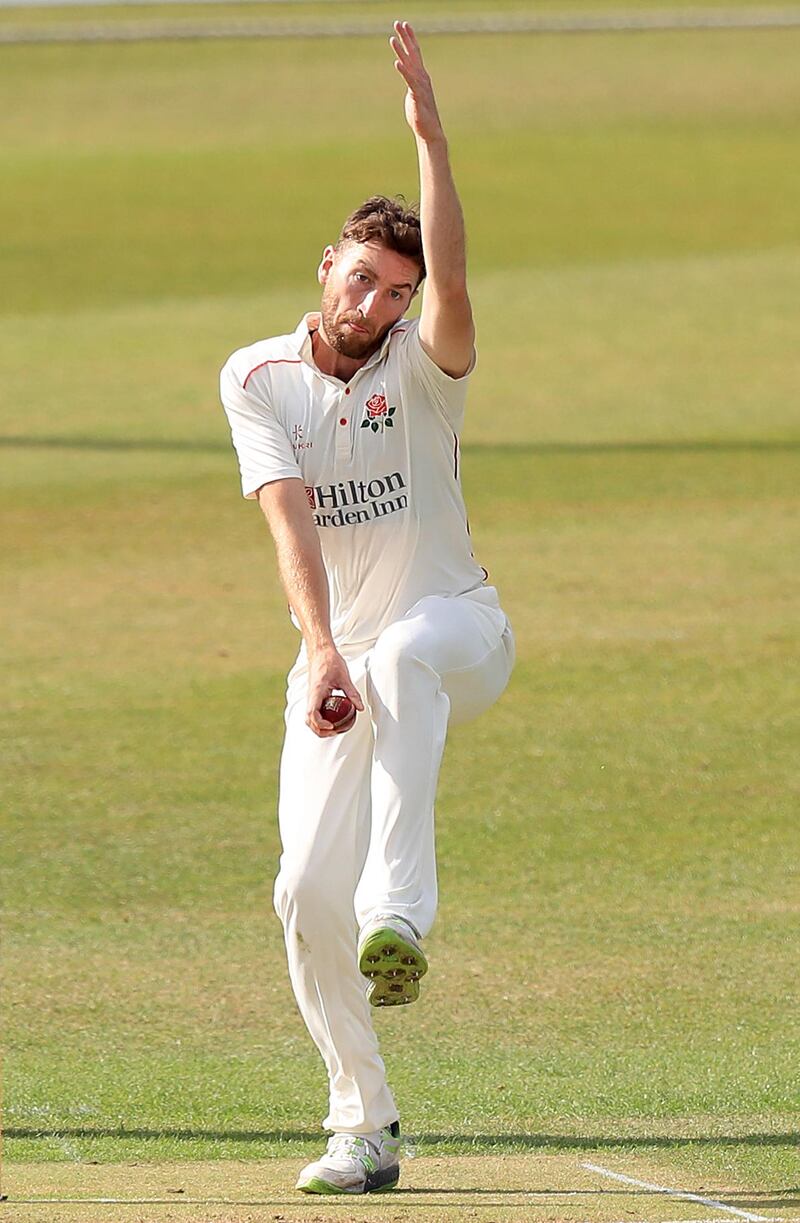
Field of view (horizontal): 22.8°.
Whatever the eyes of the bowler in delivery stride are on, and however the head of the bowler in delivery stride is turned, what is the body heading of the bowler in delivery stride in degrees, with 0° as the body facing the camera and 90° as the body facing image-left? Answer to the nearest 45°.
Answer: approximately 0°
